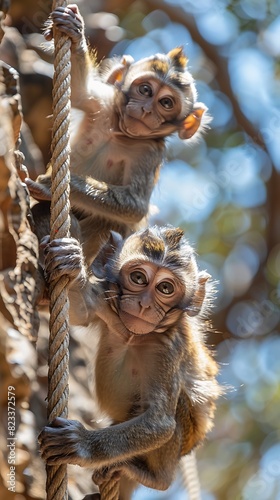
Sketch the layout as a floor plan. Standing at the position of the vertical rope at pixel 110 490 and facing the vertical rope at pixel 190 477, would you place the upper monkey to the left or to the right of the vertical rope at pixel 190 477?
left

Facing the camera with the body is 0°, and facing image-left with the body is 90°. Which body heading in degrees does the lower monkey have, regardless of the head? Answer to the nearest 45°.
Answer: approximately 45°
